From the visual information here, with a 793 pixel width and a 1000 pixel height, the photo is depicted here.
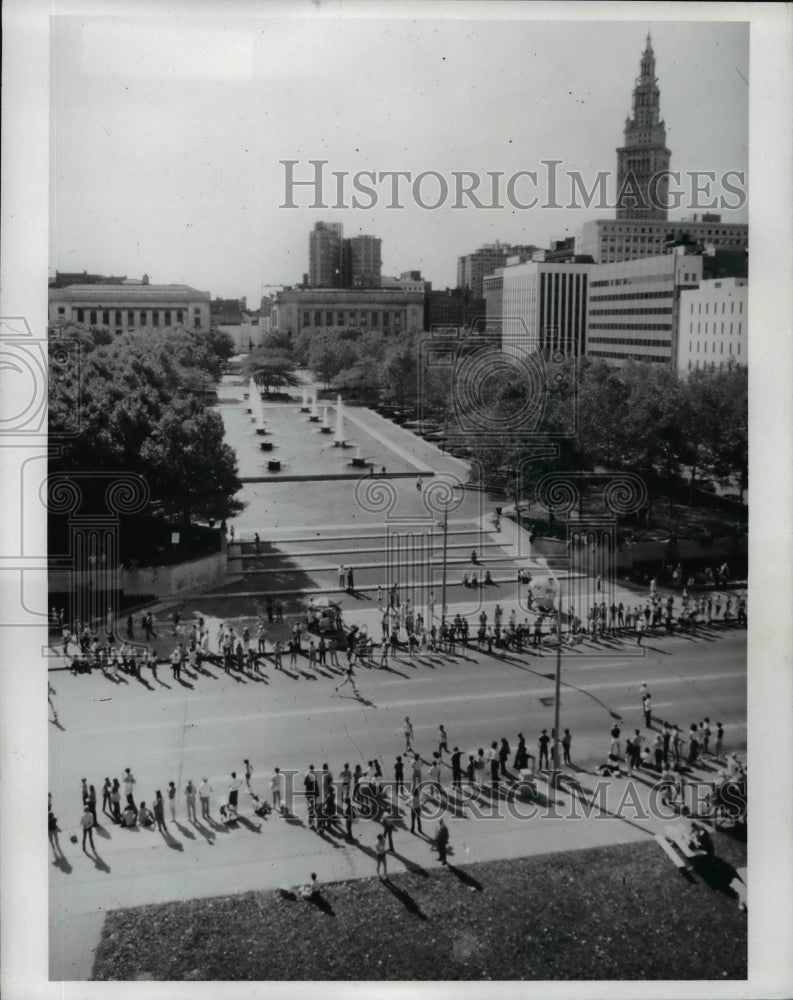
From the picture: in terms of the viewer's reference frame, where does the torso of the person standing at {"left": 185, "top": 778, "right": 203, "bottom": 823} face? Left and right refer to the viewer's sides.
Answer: facing away from the viewer

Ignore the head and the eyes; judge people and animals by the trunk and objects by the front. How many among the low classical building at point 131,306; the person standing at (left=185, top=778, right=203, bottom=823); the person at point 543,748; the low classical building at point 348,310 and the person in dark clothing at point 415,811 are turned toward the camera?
2

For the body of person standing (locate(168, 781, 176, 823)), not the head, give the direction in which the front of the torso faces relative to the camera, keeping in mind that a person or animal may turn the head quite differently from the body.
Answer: away from the camera

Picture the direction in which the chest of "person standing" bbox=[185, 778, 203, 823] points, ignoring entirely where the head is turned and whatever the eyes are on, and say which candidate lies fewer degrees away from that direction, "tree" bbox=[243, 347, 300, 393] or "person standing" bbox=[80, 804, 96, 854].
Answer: the tree

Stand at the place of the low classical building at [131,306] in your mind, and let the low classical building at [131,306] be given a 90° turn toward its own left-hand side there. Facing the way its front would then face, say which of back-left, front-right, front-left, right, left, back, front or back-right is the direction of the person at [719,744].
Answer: front-right

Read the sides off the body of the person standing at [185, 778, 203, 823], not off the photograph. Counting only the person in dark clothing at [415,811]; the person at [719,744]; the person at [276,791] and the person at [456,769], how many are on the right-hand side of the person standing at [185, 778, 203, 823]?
4

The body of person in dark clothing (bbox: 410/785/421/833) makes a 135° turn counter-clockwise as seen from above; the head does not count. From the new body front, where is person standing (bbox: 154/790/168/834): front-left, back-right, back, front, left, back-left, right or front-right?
front-right

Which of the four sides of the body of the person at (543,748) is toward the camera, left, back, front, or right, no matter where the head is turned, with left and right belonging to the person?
back

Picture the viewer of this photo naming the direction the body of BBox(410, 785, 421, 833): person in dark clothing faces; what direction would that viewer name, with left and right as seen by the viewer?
facing away from the viewer

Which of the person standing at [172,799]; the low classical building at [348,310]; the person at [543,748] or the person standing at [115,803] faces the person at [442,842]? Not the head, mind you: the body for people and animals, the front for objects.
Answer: the low classical building

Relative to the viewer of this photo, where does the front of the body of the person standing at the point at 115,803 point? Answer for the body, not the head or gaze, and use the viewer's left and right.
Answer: facing away from the viewer

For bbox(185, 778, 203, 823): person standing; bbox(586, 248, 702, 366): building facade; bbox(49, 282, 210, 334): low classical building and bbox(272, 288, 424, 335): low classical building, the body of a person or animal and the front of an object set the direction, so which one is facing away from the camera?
the person standing

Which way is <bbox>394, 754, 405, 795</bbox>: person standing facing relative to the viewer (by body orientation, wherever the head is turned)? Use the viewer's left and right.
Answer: facing away from the viewer
